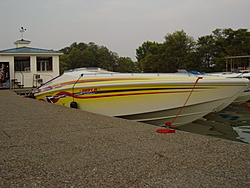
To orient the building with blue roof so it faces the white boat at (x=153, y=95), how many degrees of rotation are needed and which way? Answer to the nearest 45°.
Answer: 0° — it already faces it

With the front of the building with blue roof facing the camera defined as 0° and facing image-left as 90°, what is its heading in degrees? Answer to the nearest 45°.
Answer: approximately 0°
